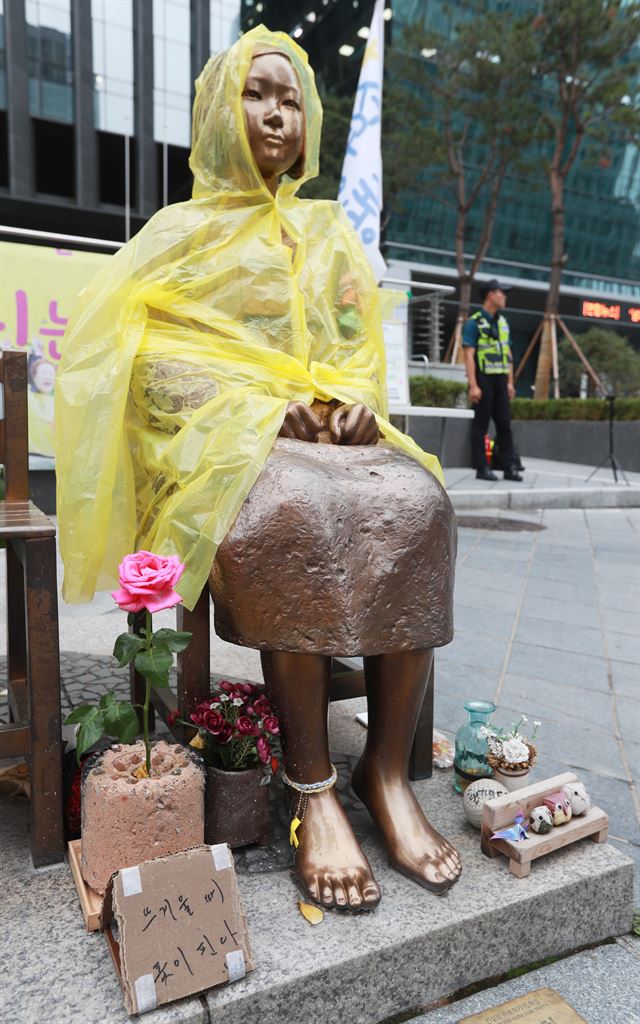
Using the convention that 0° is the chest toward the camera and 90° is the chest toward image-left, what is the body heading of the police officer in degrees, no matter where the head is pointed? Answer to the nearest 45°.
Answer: approximately 315°

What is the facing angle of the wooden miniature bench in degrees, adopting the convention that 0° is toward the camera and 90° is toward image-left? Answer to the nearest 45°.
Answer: approximately 315°

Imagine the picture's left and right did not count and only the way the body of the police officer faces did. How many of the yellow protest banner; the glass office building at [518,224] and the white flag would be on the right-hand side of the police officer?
2

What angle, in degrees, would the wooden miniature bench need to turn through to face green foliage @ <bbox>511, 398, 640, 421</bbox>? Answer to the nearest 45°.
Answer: approximately 135° to its left

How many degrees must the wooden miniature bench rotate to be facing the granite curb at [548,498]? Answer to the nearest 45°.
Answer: approximately 135° to its left

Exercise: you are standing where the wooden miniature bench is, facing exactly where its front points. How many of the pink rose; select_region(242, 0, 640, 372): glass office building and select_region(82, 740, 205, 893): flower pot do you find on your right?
2

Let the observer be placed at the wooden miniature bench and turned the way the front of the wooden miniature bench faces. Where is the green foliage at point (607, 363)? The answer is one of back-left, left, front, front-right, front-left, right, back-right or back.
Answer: back-left

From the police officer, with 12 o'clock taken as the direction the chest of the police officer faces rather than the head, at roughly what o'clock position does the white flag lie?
The white flag is roughly at 3 o'clock from the police officer.

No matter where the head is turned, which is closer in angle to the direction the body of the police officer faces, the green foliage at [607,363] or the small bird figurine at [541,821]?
the small bird figurine
